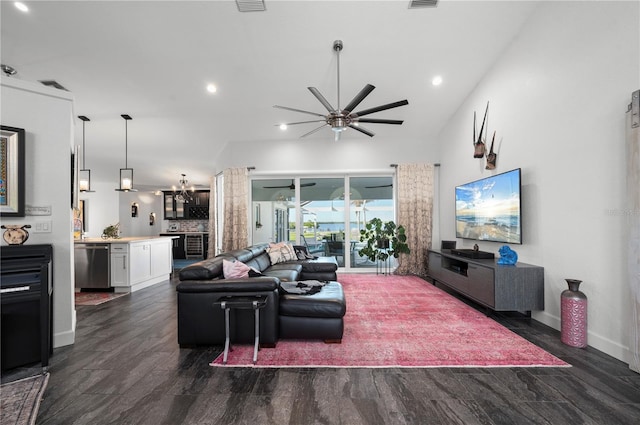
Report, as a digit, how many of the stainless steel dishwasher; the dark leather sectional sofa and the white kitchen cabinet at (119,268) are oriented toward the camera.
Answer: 2

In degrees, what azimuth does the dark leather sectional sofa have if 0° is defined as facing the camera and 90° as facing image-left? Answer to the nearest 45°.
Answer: approximately 270°

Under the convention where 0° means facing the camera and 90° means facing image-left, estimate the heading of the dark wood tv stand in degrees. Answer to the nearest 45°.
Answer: approximately 45°

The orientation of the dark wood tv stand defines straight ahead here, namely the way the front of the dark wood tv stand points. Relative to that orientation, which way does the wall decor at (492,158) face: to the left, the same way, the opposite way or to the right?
the same way

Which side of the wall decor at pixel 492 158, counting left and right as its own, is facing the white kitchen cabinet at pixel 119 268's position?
front

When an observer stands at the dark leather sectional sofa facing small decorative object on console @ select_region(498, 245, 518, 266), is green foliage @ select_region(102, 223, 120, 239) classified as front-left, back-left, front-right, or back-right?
back-left

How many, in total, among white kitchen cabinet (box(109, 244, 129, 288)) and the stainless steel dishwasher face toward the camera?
2

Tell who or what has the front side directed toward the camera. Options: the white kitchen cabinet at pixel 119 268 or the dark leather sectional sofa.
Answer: the white kitchen cabinet

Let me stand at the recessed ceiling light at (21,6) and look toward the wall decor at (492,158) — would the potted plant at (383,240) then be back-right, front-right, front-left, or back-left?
front-left

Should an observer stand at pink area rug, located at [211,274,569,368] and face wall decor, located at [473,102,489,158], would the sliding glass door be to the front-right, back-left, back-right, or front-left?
front-left

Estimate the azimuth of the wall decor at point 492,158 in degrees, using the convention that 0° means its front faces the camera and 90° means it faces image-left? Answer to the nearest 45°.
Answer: approximately 45°

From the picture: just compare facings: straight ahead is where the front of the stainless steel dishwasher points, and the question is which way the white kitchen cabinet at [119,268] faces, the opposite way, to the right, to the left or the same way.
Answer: the same way

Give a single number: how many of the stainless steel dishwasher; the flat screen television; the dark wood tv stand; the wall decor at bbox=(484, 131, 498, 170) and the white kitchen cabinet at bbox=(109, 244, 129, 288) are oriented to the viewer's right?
0

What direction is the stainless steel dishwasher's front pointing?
toward the camera

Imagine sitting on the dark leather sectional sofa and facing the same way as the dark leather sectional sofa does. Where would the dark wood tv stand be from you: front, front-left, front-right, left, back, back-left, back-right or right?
front

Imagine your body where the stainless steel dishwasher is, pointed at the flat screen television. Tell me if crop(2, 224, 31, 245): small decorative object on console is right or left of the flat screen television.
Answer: right

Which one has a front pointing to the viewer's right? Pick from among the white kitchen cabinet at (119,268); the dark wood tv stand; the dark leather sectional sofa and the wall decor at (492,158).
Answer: the dark leather sectional sofa

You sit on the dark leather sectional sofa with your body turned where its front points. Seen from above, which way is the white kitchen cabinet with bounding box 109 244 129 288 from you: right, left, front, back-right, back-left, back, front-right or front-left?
back-left

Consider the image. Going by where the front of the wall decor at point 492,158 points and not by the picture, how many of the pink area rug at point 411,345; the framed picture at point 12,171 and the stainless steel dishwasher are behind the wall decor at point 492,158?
0

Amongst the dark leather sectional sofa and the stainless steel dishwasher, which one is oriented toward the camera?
the stainless steel dishwasher

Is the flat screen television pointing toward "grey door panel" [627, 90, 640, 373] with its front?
no
